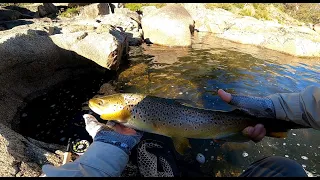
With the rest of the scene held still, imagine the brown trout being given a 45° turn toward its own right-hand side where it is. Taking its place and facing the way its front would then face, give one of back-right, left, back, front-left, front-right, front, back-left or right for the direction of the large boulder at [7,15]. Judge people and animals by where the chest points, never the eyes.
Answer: front

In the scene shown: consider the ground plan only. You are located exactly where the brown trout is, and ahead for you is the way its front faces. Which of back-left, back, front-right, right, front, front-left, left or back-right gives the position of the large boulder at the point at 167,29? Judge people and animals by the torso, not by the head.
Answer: right

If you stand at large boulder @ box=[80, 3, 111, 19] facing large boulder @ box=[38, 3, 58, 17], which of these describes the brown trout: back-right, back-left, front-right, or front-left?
back-left

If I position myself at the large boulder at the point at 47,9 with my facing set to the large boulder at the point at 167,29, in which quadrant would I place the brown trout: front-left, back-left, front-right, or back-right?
front-right

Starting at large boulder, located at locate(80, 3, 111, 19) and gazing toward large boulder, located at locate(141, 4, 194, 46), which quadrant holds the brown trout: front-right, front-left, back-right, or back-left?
front-right

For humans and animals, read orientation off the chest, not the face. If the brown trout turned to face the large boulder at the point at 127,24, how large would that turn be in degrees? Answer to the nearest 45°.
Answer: approximately 90° to its right

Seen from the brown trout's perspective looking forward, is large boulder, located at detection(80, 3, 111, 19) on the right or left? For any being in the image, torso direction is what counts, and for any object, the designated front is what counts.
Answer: on its right

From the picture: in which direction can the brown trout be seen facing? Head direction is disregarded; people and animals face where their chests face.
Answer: to the viewer's left

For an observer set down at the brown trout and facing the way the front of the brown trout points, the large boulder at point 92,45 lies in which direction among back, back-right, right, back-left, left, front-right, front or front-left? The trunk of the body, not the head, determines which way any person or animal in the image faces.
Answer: front-right

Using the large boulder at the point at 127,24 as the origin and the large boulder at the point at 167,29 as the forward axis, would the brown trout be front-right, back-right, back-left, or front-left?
front-right
